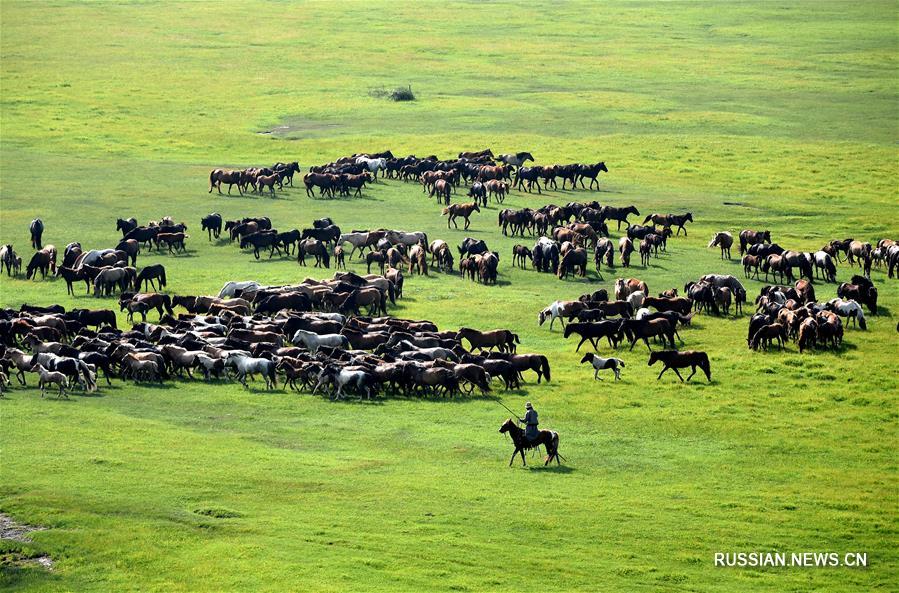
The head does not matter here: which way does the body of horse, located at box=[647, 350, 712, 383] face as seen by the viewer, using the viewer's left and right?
facing to the left of the viewer

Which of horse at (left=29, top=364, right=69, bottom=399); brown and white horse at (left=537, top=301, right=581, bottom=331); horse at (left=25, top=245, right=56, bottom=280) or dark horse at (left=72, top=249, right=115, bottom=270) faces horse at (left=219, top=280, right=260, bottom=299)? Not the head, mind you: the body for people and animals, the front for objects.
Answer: brown and white horse at (left=537, top=301, right=581, bottom=331)

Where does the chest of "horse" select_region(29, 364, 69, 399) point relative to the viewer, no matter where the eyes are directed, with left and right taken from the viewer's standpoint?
facing to the left of the viewer

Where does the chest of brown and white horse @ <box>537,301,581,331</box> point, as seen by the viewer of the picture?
to the viewer's left

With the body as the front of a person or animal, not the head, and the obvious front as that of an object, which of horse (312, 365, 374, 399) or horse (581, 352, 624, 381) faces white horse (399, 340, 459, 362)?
horse (581, 352, 624, 381)

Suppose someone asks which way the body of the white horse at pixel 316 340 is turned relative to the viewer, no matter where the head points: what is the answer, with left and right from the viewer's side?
facing to the left of the viewer

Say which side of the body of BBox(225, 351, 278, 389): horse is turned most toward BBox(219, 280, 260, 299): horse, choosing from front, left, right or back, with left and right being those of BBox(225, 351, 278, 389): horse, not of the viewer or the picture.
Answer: right

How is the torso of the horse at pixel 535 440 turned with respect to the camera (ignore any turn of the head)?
to the viewer's left

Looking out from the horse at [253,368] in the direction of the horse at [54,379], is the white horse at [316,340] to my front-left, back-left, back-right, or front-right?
back-right

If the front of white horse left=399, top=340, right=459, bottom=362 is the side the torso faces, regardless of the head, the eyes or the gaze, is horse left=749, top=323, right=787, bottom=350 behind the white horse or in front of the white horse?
behind

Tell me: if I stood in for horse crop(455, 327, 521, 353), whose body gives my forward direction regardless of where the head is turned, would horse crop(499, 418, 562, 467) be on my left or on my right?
on my left

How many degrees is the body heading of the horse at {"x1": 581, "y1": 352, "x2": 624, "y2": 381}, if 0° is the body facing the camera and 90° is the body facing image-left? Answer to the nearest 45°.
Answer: approximately 90°

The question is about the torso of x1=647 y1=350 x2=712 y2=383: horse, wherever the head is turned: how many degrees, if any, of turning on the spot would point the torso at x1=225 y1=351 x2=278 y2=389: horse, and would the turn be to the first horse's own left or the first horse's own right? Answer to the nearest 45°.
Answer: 0° — it already faces it
